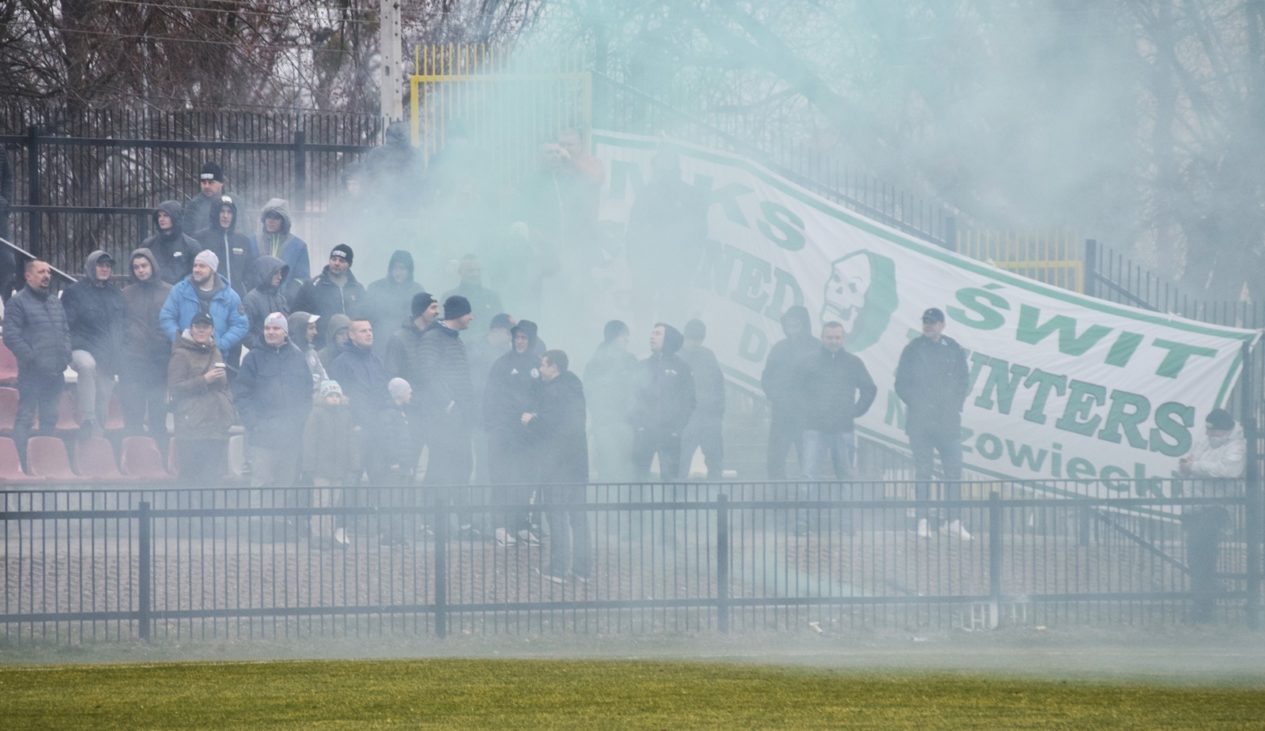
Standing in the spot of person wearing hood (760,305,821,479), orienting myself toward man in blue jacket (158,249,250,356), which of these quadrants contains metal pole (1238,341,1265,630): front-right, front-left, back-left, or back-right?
back-left

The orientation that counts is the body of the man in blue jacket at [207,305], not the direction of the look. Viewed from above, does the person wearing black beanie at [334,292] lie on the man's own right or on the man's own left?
on the man's own left

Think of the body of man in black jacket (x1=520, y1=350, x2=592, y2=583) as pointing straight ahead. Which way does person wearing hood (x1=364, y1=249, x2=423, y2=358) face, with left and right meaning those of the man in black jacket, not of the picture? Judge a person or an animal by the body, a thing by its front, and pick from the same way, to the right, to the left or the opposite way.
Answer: to the left

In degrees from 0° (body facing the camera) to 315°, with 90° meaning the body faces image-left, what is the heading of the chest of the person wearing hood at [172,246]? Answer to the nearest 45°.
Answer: approximately 45°

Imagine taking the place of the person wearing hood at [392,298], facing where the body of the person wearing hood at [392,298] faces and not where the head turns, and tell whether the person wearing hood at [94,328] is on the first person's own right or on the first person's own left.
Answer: on the first person's own right

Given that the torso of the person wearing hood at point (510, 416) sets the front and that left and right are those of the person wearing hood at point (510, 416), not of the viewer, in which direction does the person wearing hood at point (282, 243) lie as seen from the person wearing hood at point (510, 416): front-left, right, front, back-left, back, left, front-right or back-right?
back

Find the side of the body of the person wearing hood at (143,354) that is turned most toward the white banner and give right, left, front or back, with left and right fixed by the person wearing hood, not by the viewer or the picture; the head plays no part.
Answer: left

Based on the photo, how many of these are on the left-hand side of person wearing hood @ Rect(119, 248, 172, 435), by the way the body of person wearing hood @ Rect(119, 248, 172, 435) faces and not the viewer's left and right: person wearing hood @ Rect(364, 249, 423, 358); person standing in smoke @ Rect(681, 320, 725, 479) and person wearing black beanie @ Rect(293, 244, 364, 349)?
3

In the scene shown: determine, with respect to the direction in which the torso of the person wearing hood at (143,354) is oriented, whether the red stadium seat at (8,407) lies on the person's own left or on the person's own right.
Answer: on the person's own right

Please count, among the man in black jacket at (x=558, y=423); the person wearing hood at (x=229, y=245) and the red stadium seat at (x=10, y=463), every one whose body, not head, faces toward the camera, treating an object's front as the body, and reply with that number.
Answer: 2

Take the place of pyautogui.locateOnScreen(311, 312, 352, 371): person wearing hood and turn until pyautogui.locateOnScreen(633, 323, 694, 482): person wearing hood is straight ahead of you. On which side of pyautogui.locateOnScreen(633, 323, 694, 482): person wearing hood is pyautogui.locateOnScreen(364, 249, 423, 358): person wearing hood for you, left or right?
left

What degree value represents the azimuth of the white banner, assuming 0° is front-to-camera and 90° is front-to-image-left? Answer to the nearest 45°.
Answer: approximately 0°
